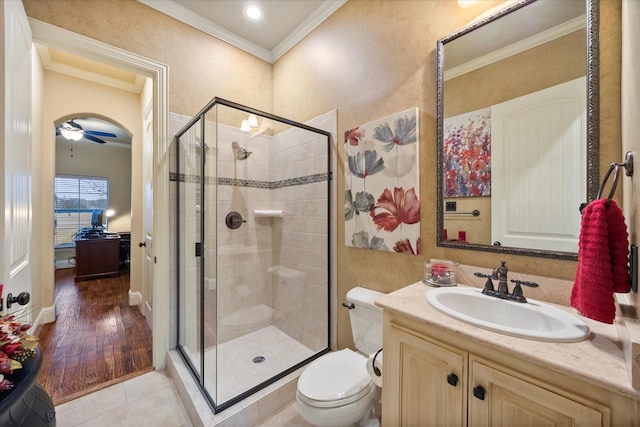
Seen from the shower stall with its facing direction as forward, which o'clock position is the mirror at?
The mirror is roughly at 9 o'clock from the shower stall.

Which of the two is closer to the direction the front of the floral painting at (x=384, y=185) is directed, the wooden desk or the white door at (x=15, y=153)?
the white door

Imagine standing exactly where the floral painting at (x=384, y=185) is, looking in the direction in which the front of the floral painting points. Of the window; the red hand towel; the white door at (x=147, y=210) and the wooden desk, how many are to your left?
1

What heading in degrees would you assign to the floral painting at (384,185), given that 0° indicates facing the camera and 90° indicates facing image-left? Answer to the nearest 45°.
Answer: approximately 45°

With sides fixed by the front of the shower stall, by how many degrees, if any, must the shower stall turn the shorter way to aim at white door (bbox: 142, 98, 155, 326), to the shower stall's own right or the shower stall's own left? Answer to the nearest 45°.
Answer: approximately 90° to the shower stall's own right

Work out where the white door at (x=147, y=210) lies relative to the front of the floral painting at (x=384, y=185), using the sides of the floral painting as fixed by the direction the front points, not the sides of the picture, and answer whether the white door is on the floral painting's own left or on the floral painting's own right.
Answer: on the floral painting's own right

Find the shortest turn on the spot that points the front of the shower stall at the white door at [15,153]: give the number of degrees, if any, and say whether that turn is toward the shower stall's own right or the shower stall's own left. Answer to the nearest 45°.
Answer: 0° — it already faces it

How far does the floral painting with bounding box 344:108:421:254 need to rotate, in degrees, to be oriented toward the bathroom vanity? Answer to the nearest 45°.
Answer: approximately 45° to its left

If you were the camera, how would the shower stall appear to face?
facing the viewer and to the left of the viewer

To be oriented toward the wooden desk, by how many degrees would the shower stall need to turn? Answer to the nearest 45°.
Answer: approximately 90° to its right

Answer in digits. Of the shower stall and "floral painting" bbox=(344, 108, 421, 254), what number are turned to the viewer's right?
0

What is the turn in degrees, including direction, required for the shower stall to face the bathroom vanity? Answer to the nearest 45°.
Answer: approximately 90° to its left

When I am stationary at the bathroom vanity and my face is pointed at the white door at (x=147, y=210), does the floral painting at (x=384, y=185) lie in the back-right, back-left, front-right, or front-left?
front-right

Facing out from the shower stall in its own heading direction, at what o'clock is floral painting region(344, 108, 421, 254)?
The floral painting is roughly at 9 o'clock from the shower stall.

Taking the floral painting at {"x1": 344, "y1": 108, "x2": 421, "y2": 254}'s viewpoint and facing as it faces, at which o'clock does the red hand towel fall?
The red hand towel is roughly at 9 o'clock from the floral painting.

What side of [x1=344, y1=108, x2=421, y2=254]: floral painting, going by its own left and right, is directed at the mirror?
left
